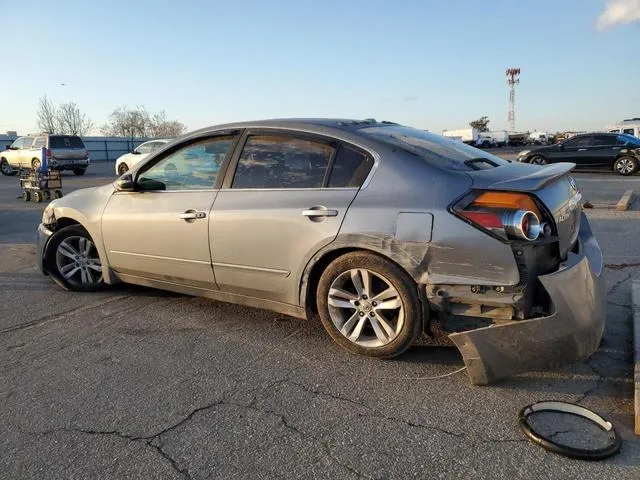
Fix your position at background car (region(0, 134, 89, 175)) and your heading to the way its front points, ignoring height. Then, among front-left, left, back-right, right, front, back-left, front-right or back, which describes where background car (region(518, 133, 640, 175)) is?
back

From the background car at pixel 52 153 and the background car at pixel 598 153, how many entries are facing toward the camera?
0

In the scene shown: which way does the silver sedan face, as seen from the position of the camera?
facing away from the viewer and to the left of the viewer

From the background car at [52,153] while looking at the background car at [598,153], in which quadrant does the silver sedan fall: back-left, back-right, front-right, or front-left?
front-right

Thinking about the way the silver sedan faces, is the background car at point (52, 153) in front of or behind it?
in front

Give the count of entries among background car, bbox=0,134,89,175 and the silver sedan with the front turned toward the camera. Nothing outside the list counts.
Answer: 0

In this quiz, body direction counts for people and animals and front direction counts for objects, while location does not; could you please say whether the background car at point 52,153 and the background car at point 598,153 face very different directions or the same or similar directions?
same or similar directions

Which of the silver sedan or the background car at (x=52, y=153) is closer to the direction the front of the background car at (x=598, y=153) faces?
the background car

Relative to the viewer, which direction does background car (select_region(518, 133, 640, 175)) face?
to the viewer's left

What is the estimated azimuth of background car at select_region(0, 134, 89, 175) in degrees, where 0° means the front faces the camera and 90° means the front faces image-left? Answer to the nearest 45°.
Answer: approximately 135°

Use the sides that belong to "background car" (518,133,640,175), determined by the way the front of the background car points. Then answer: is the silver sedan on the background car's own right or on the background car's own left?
on the background car's own left

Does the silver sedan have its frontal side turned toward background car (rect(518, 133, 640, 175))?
no

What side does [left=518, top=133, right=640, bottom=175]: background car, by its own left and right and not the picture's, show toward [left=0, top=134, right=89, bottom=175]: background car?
front

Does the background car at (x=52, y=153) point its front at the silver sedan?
no
